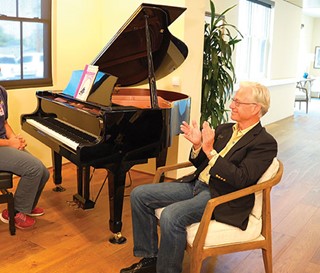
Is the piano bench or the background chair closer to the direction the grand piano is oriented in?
the piano bench

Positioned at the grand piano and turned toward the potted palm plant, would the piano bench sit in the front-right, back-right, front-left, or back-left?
back-left

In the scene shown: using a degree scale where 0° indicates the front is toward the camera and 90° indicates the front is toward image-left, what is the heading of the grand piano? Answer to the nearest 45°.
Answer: approximately 45°

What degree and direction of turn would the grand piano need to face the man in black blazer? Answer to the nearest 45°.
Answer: approximately 90° to its left

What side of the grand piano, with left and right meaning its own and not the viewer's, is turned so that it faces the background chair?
back

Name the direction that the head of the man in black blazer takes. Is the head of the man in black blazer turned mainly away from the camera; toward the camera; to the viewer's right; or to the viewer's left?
to the viewer's left

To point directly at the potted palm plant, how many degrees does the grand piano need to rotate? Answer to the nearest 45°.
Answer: approximately 180°

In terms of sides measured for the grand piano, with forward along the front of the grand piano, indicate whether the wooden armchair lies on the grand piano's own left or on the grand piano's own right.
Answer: on the grand piano's own left

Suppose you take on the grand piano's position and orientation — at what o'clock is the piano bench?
The piano bench is roughly at 1 o'clock from the grand piano.
